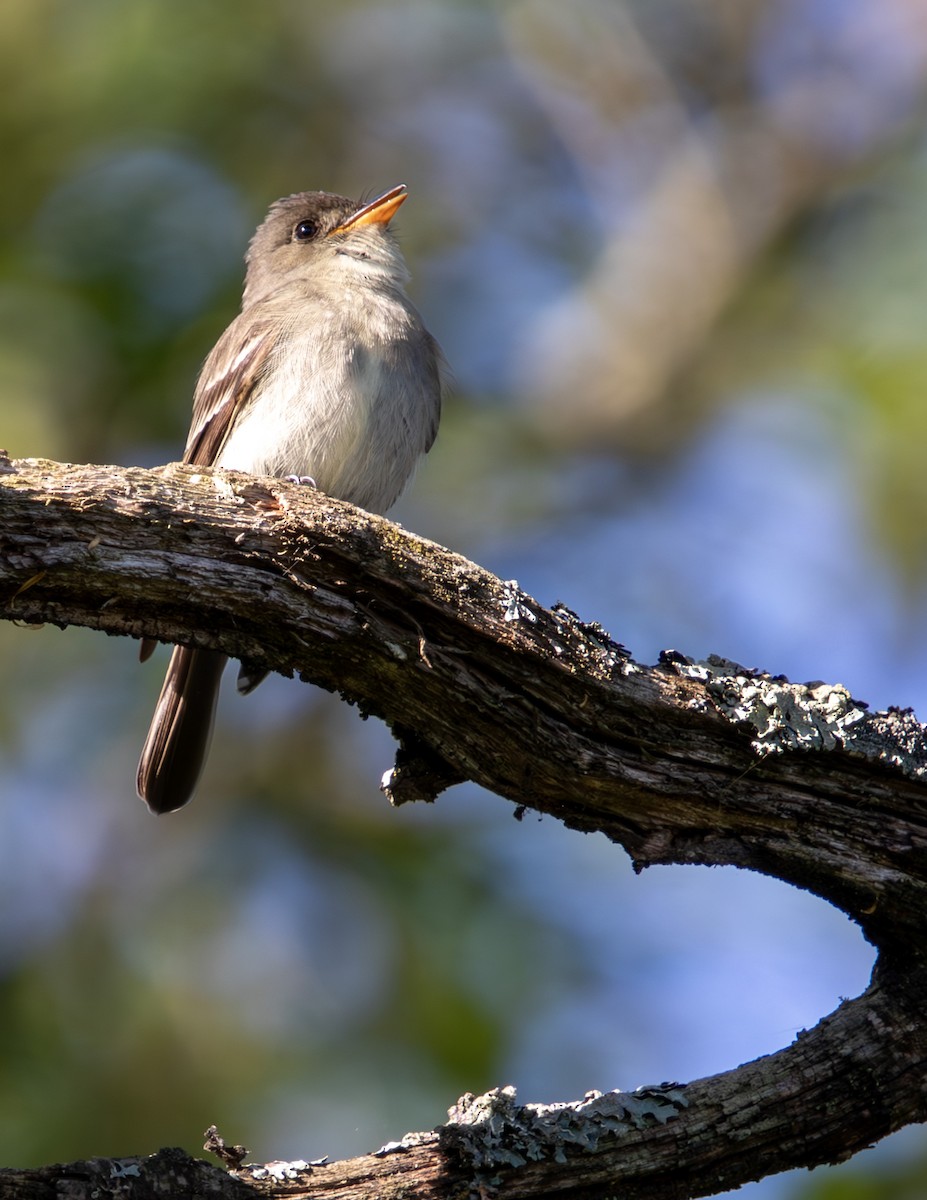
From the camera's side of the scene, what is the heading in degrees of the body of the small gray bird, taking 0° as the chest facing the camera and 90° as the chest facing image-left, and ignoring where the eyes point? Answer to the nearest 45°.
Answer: approximately 315°
